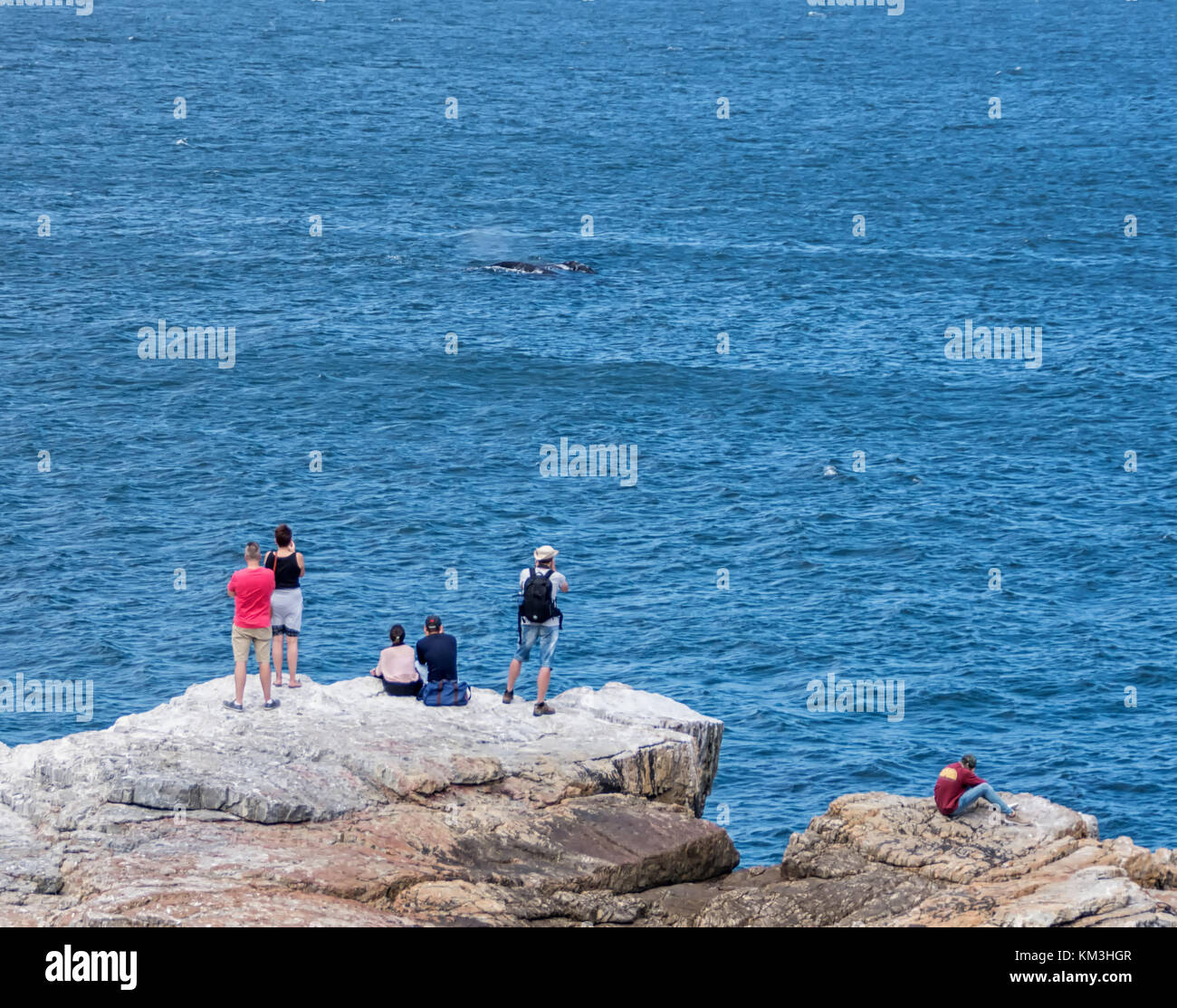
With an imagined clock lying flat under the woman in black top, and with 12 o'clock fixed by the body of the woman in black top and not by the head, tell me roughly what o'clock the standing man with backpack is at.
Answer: The standing man with backpack is roughly at 3 o'clock from the woman in black top.

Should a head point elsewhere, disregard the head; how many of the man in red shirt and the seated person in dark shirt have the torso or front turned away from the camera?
2

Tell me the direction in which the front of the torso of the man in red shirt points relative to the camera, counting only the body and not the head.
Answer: away from the camera

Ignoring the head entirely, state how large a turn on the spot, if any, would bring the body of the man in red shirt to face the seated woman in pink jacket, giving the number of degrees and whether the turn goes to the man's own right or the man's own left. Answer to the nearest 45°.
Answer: approximately 45° to the man's own right

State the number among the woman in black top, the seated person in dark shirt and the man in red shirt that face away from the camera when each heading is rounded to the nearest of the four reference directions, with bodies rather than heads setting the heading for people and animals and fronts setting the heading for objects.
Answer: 3

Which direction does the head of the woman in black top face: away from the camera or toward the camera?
away from the camera

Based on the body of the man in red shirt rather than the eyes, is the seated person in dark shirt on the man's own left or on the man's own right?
on the man's own right

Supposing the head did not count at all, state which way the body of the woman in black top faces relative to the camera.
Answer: away from the camera

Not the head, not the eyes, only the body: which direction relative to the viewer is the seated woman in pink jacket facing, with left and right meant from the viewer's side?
facing away from the viewer

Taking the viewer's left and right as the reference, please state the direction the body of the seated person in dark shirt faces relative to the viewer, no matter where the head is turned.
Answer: facing away from the viewer

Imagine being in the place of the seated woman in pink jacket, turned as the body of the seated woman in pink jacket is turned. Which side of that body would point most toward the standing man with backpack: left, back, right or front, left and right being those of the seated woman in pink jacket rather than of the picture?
right

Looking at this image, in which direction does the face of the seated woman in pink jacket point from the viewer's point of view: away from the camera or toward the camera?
away from the camera

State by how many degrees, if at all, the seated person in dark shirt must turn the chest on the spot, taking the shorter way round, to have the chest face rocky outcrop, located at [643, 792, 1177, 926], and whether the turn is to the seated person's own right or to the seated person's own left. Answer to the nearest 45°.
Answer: approximately 135° to the seated person's own right
